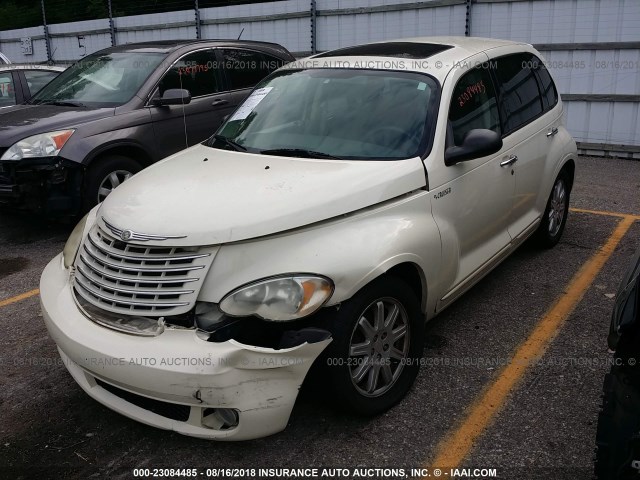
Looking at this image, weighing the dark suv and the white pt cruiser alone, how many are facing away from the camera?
0

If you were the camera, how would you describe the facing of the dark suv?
facing the viewer and to the left of the viewer

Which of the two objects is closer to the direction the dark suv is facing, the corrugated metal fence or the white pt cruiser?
the white pt cruiser

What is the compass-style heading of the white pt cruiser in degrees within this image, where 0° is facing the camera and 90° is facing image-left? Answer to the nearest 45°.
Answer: approximately 45°

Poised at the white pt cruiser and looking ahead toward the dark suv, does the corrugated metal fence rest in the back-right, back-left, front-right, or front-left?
front-right

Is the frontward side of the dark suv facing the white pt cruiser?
no

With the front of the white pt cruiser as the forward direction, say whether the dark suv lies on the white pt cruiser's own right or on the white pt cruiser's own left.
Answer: on the white pt cruiser's own right

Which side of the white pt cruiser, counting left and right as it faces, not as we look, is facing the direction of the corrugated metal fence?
back

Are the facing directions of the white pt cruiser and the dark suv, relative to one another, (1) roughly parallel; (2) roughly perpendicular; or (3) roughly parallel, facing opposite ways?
roughly parallel

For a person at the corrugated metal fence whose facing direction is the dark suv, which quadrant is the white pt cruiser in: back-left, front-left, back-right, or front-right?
front-left
